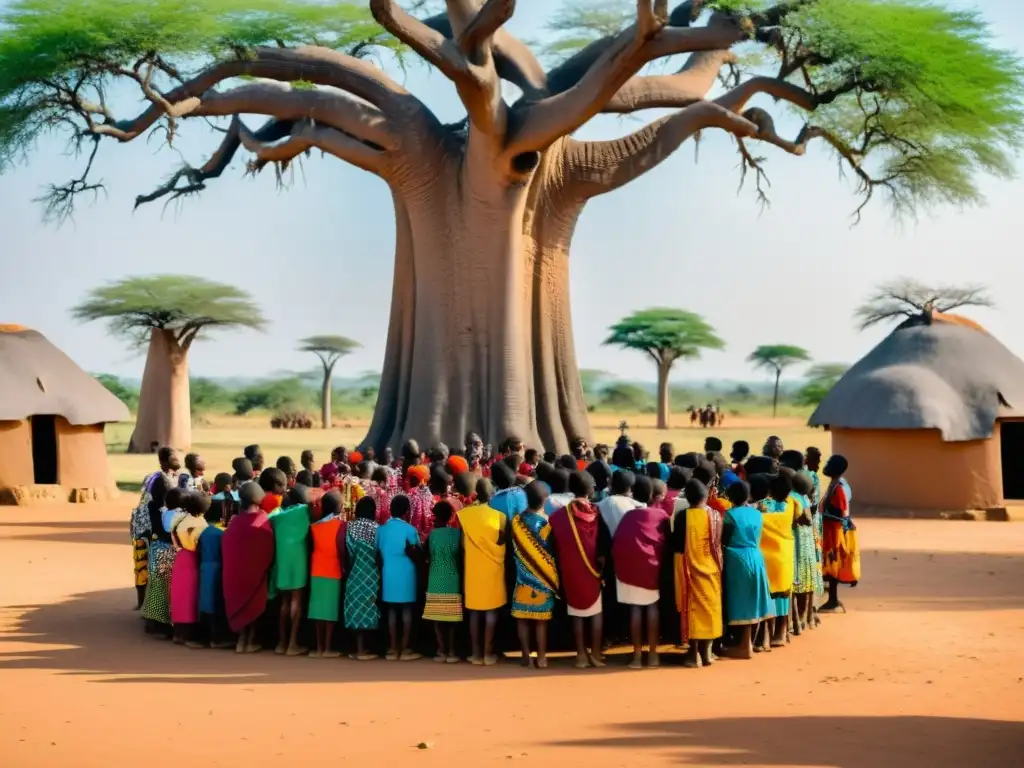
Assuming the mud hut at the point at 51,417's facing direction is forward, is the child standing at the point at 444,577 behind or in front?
in front

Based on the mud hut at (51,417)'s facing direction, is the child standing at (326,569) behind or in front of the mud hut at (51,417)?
in front

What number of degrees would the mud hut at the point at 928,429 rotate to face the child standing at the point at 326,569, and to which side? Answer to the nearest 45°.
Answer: approximately 45° to its right

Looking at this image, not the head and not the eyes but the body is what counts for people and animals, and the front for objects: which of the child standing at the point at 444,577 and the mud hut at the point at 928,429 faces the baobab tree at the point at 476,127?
the child standing

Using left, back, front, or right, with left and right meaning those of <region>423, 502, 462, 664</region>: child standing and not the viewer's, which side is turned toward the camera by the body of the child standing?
back

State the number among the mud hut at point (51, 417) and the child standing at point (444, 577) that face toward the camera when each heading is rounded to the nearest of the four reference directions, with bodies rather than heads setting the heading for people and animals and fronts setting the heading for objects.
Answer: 1

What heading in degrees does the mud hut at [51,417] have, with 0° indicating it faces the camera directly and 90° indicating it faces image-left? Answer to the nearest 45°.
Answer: approximately 0°

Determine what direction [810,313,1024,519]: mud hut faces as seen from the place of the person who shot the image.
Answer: facing the viewer and to the right of the viewer

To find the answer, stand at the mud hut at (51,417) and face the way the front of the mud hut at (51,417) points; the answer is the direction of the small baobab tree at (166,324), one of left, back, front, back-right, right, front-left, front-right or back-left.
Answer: back

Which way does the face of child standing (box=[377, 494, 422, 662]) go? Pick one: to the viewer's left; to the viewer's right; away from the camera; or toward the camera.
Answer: away from the camera

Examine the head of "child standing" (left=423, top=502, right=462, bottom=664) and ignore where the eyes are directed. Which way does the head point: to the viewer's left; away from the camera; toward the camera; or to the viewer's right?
away from the camera

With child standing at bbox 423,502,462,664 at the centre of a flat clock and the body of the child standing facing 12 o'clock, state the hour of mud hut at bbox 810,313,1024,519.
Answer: The mud hut is roughly at 1 o'clock from the child standing.

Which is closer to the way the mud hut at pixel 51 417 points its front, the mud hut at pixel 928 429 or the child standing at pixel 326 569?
the child standing

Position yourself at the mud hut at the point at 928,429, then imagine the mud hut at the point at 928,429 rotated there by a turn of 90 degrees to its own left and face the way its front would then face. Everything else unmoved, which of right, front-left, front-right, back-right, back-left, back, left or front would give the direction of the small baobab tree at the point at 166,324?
left

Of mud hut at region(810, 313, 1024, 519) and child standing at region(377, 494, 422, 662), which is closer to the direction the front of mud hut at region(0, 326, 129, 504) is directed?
the child standing

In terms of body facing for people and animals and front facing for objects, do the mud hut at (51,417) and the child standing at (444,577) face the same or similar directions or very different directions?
very different directions
